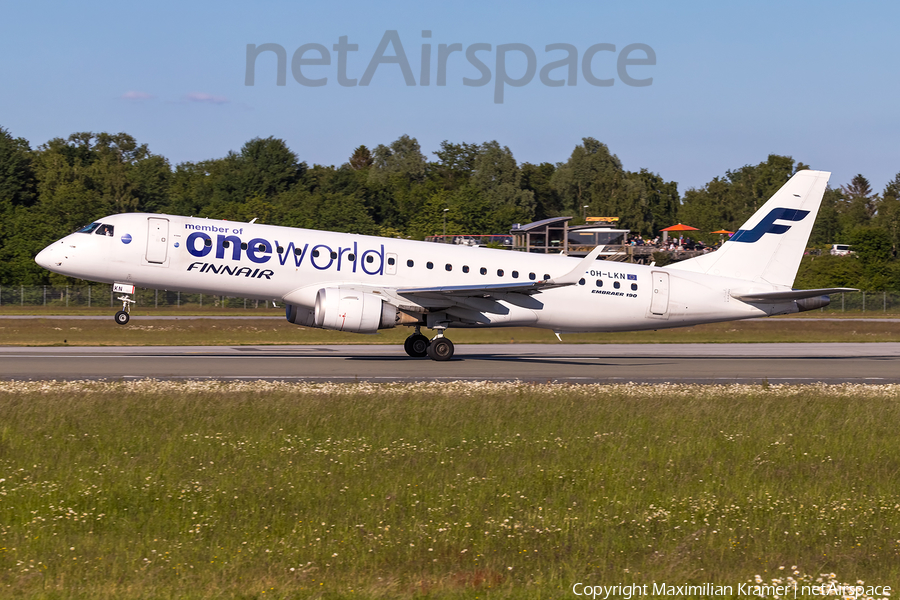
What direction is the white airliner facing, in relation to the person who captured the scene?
facing to the left of the viewer
